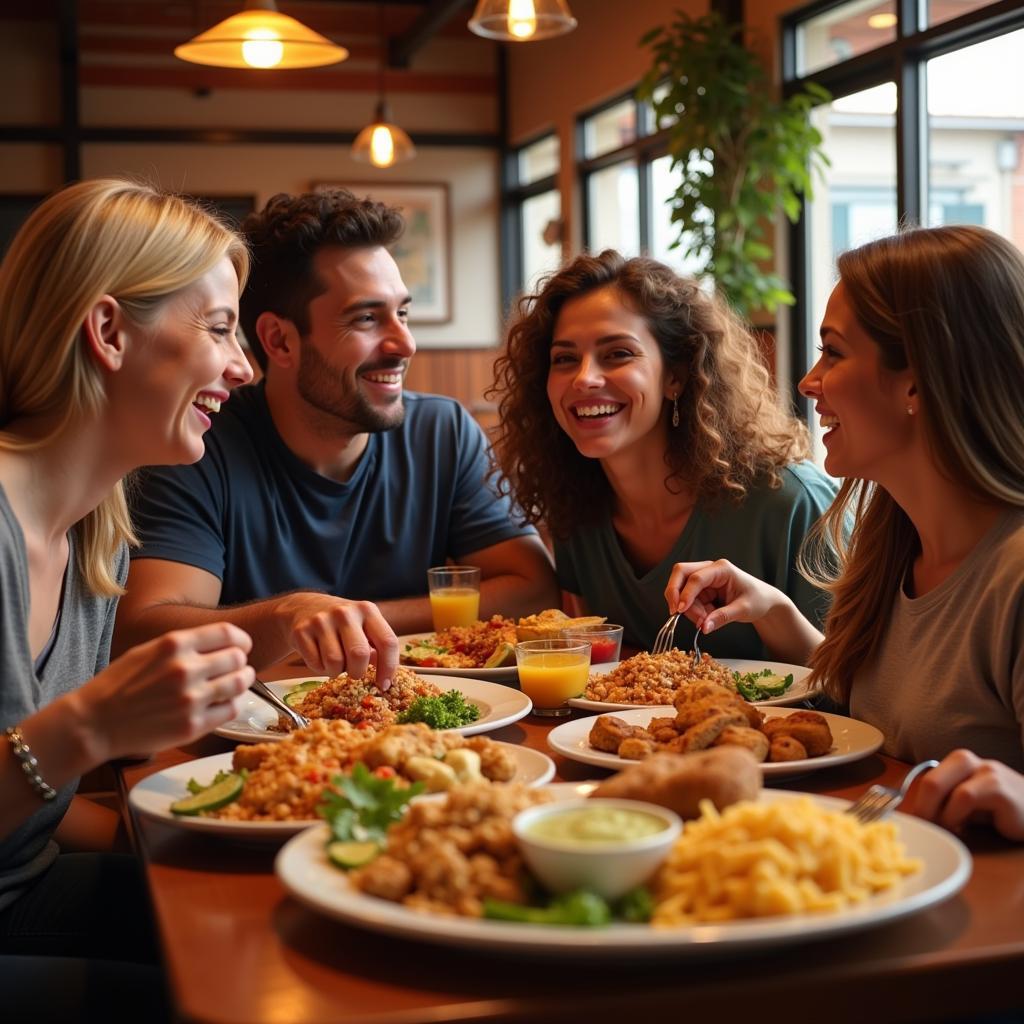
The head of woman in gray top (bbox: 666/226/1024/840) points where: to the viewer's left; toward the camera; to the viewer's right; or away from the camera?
to the viewer's left

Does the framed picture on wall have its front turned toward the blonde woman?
yes

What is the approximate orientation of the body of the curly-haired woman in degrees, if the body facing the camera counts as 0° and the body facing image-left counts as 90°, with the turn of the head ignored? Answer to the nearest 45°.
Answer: approximately 45°

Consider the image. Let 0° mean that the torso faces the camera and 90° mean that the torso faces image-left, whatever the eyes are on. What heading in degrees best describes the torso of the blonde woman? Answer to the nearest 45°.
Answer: approximately 270°

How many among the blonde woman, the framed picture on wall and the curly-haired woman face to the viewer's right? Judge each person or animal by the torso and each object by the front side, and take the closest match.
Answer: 1

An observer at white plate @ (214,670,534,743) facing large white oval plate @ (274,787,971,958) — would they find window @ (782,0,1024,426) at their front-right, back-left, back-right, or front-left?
back-left

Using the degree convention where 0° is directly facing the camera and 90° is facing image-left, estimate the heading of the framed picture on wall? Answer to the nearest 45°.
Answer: approximately 0°

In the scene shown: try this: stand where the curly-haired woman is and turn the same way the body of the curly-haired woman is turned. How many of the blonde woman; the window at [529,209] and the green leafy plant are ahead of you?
1

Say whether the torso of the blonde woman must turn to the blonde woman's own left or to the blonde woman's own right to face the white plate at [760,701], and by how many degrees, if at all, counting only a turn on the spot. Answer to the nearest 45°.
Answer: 0° — they already face it

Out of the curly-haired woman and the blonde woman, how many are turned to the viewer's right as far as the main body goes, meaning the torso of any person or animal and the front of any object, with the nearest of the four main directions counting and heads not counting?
1
